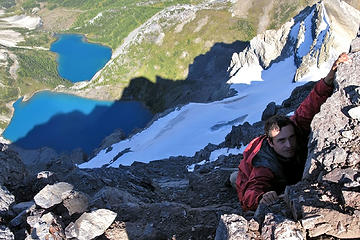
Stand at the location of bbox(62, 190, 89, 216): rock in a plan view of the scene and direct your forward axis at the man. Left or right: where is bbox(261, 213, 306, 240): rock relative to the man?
right

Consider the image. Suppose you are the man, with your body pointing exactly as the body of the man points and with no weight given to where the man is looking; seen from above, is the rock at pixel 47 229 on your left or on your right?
on your right

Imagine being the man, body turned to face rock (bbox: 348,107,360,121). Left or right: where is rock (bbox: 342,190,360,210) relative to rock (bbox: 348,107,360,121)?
right

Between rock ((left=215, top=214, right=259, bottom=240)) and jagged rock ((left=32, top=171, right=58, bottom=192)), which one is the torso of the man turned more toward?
the rock
